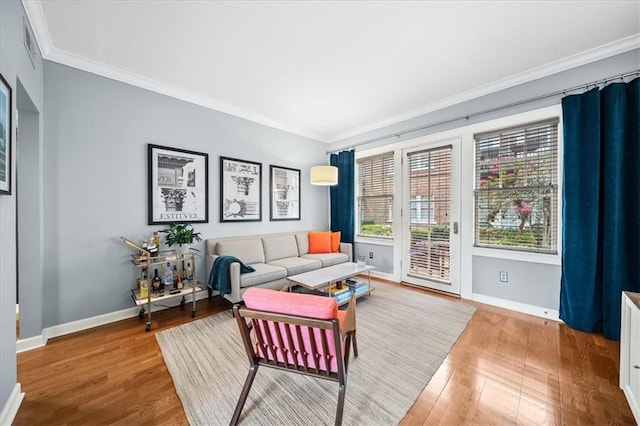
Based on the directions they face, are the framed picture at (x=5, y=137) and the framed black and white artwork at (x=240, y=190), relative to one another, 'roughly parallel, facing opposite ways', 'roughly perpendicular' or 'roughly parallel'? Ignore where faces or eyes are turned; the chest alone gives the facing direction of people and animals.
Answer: roughly perpendicular

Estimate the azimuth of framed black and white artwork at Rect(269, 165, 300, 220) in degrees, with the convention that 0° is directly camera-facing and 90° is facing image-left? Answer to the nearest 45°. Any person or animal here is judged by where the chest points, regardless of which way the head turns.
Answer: approximately 315°

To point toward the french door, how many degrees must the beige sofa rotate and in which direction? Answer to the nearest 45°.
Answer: approximately 45° to its left

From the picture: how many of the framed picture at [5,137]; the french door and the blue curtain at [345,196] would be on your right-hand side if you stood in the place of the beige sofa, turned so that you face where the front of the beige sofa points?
1

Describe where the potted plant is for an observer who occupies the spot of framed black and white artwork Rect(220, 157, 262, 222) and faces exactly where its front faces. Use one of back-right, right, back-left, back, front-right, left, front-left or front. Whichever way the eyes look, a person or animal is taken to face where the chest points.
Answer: right

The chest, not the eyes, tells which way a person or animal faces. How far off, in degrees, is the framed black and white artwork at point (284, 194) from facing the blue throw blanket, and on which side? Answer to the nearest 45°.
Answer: approximately 90° to its right

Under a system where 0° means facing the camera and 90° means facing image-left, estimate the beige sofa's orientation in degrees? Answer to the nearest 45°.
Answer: approximately 315°

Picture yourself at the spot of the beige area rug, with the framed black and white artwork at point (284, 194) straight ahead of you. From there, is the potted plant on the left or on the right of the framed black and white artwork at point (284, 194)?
left

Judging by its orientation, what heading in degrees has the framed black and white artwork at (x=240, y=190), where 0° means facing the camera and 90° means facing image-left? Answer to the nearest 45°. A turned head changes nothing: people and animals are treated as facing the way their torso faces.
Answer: approximately 315°

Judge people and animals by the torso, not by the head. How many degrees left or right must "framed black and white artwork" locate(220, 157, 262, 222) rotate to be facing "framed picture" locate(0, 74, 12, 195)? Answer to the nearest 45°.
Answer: approximately 90° to its right

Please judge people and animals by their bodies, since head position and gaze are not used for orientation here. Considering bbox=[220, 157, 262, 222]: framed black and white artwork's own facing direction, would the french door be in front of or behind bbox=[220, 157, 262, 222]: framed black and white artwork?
in front

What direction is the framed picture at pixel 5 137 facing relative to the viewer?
to the viewer's right
